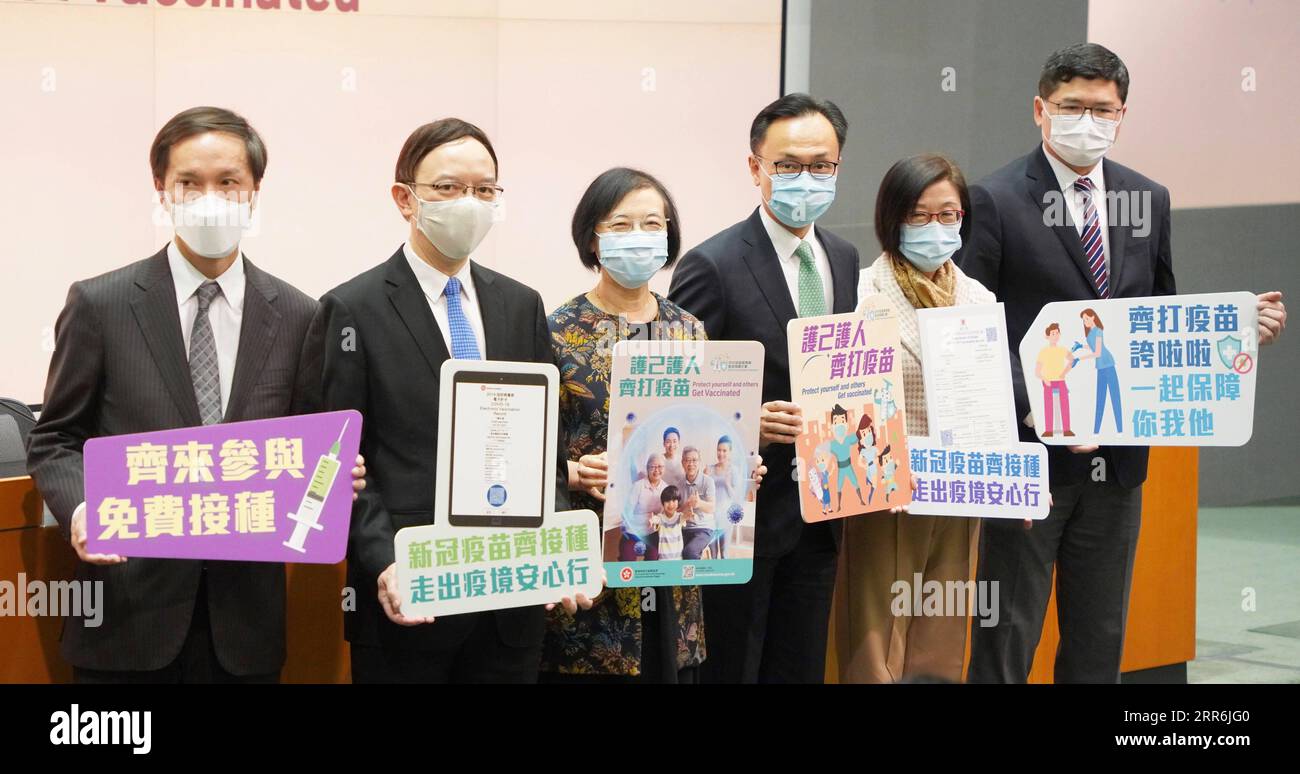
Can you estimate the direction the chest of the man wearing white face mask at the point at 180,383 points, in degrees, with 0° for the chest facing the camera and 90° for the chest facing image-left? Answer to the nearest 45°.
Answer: approximately 0°

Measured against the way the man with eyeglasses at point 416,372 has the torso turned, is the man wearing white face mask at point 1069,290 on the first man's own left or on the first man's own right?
on the first man's own left

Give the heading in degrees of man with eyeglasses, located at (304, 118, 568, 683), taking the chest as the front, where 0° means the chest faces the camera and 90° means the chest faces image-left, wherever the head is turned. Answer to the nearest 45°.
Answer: approximately 315°

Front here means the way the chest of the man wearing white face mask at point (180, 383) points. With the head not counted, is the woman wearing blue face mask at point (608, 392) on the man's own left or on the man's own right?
on the man's own left

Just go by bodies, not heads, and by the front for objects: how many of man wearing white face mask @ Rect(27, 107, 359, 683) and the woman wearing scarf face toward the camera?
2

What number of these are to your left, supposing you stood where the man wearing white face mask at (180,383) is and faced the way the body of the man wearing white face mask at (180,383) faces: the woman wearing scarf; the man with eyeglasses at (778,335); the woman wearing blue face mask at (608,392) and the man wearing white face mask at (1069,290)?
4

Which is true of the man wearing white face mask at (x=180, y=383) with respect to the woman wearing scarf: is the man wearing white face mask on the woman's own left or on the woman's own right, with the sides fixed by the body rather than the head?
on the woman's own right

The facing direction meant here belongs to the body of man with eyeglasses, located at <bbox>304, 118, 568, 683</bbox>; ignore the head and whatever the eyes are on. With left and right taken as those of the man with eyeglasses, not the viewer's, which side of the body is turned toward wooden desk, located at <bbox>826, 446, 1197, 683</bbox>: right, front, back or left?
left
